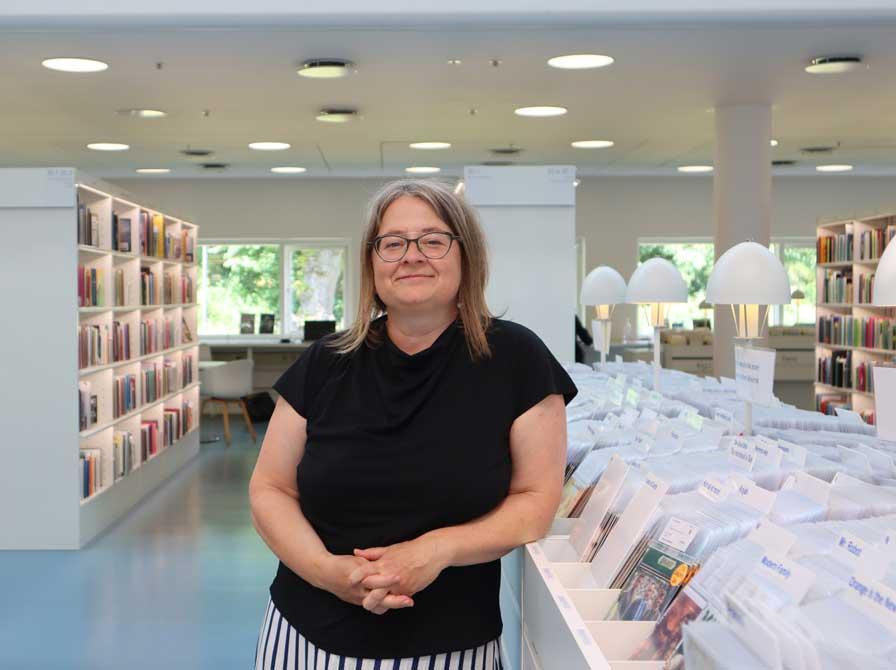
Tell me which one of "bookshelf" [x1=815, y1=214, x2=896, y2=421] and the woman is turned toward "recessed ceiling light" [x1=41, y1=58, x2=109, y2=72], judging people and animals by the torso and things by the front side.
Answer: the bookshelf

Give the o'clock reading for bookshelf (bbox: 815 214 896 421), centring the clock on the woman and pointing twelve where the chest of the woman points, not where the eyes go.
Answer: The bookshelf is roughly at 7 o'clock from the woman.

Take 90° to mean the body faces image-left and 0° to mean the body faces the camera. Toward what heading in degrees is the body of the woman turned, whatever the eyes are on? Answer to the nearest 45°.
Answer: approximately 0°

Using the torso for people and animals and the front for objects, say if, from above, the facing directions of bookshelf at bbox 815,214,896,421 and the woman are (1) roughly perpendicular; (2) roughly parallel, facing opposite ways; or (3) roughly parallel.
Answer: roughly perpendicular

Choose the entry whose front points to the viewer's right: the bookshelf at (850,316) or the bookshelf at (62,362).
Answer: the bookshelf at (62,362)

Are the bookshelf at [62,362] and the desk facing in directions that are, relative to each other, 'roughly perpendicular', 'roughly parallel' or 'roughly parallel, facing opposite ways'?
roughly perpendicular

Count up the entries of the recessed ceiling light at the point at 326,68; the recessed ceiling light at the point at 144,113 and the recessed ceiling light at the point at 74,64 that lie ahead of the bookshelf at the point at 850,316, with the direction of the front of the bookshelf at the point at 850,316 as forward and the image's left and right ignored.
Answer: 3

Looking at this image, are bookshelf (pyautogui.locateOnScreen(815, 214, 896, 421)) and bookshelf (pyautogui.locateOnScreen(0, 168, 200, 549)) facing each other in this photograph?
yes
